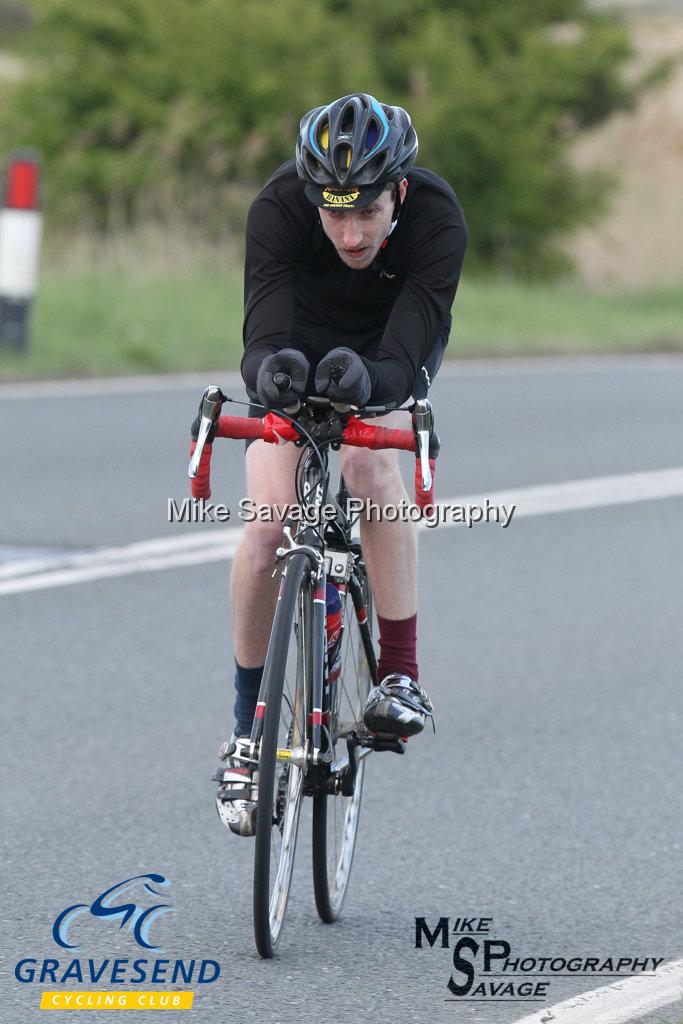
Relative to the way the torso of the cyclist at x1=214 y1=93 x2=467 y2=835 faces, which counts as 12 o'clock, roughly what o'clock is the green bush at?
The green bush is roughly at 6 o'clock from the cyclist.

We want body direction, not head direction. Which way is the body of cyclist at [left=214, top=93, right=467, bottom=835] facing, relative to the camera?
toward the camera

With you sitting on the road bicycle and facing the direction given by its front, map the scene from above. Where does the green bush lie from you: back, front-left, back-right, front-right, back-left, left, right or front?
back

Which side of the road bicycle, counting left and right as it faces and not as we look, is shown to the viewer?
front

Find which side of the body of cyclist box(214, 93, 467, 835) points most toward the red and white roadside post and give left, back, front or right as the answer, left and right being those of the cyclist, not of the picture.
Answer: back
